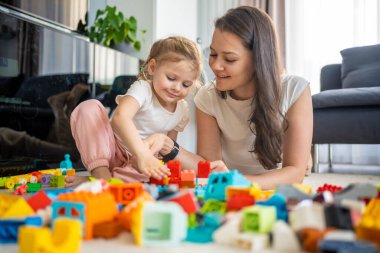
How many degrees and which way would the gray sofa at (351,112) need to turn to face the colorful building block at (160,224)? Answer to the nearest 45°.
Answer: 0° — it already faces it

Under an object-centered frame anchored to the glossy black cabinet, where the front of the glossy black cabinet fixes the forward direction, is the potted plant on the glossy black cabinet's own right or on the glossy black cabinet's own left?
on the glossy black cabinet's own left

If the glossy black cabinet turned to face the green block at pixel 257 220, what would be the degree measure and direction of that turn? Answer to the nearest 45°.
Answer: approximately 45° to its right

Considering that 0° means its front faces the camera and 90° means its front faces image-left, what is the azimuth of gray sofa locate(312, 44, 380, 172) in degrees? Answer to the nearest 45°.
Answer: approximately 0°

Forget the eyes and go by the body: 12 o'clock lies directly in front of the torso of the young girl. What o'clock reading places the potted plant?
The potted plant is roughly at 7 o'clock from the young girl.

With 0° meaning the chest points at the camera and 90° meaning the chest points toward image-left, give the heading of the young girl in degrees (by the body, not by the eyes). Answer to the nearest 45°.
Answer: approximately 315°

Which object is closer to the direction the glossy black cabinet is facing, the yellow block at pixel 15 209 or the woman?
the woman

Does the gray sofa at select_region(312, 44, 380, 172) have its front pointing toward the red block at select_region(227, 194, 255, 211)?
yes
